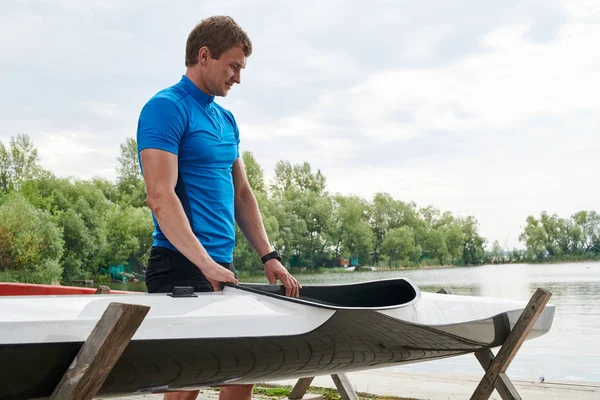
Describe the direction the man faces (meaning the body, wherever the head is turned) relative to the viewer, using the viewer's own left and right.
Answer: facing the viewer and to the right of the viewer

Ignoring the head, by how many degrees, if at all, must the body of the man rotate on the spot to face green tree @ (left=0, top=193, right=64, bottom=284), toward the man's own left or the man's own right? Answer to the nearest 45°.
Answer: approximately 135° to the man's own left

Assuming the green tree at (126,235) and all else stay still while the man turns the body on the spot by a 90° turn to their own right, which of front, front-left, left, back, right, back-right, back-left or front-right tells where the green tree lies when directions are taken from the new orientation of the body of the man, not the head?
back-right

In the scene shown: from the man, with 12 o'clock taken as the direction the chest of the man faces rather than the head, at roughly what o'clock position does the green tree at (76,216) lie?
The green tree is roughly at 7 o'clock from the man.

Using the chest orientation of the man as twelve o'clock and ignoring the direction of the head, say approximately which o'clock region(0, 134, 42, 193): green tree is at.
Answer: The green tree is roughly at 7 o'clock from the man.
